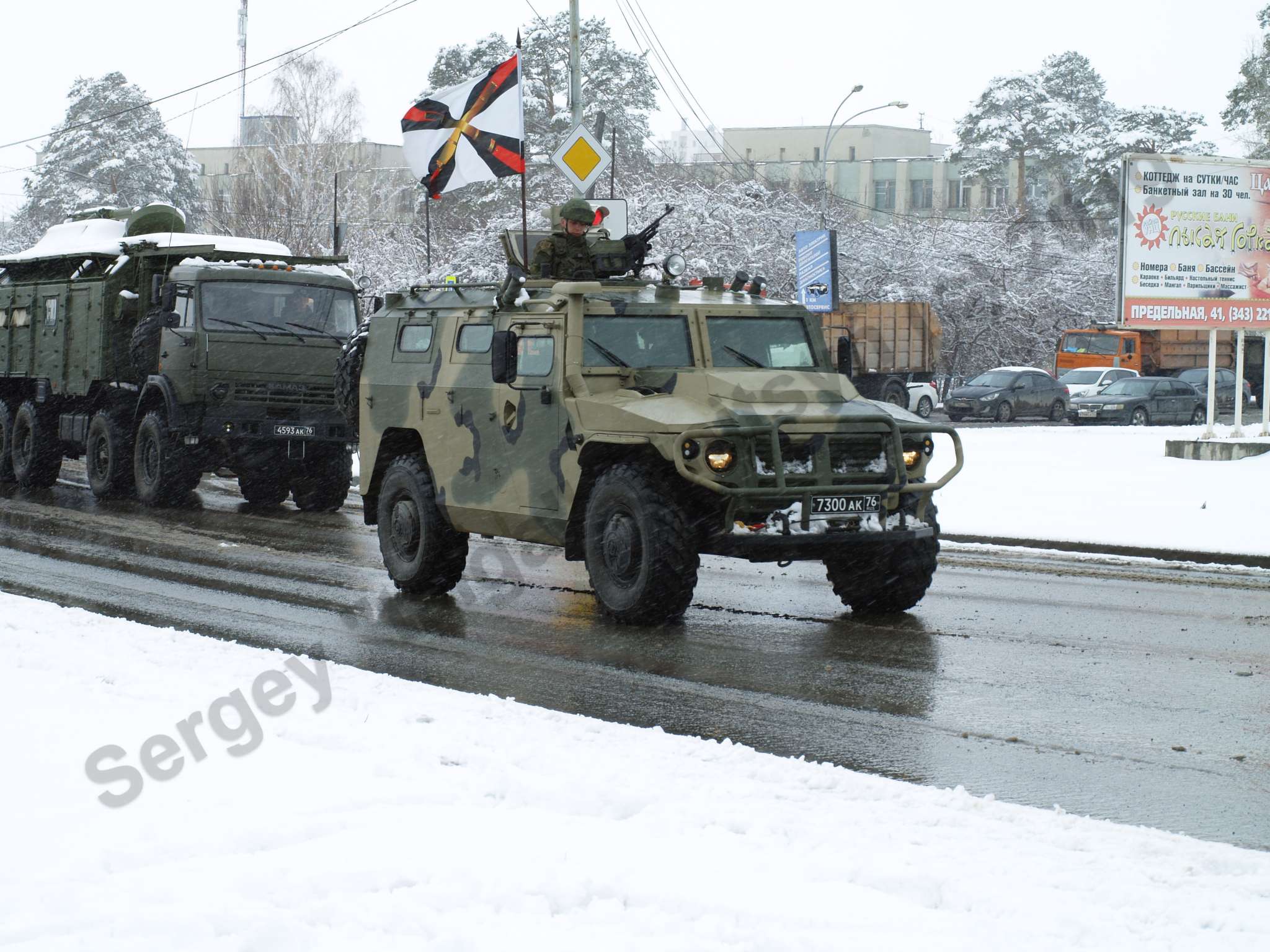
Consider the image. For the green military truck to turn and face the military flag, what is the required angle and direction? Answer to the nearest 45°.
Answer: approximately 45° to its left

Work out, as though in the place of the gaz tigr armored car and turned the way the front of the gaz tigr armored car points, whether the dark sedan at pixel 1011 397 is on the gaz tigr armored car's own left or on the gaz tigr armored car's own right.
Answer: on the gaz tigr armored car's own left

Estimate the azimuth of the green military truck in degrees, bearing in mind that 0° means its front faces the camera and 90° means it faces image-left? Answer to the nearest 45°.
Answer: approximately 315°

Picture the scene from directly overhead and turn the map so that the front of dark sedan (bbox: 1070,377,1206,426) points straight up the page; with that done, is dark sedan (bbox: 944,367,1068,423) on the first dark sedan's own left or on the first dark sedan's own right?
on the first dark sedan's own right

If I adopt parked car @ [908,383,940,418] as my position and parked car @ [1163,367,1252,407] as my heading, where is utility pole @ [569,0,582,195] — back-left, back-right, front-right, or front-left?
back-right

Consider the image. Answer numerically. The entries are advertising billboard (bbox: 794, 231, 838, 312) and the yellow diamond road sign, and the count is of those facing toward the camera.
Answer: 2

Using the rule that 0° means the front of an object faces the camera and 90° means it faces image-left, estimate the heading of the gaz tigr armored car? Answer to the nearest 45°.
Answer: approximately 315°

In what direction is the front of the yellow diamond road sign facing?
toward the camera

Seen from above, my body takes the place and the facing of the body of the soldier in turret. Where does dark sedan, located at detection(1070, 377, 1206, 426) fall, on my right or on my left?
on my left

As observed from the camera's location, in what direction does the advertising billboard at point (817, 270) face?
facing the viewer

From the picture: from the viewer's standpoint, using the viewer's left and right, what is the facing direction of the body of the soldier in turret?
facing the viewer and to the right of the viewer
